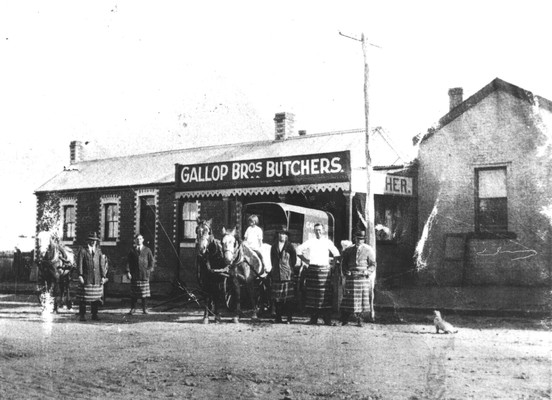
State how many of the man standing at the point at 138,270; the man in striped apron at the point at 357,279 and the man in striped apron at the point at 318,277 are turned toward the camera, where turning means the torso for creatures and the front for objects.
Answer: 3

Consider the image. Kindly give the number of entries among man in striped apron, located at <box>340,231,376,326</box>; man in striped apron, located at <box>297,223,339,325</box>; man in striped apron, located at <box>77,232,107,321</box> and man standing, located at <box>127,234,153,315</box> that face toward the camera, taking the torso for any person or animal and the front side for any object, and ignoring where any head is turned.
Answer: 4

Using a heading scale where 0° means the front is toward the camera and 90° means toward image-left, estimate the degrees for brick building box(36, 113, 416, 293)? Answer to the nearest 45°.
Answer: approximately 45°

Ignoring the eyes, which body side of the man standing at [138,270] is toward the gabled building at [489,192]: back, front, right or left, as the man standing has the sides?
left

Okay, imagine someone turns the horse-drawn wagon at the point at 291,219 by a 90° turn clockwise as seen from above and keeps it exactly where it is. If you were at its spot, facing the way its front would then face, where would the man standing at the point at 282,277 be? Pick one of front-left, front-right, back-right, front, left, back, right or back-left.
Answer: back-left

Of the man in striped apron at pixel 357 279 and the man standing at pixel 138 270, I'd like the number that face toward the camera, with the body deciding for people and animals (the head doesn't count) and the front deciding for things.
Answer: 2

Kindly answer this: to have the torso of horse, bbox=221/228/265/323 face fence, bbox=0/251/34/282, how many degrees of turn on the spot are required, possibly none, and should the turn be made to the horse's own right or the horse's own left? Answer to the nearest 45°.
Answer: approximately 90° to the horse's own right

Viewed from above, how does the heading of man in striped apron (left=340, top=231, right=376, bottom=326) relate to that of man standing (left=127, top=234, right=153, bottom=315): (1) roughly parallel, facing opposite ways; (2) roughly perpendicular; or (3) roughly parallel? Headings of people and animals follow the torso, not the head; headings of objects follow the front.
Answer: roughly parallel

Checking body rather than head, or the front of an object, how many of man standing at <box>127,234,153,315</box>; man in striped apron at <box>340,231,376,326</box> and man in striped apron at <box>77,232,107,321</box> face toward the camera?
3

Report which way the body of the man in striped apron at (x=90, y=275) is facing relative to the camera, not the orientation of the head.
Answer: toward the camera

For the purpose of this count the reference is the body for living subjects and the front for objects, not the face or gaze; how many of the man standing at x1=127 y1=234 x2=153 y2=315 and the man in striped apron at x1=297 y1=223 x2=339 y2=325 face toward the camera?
2

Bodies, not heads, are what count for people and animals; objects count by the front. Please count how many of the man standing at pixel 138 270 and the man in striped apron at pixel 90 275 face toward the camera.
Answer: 2

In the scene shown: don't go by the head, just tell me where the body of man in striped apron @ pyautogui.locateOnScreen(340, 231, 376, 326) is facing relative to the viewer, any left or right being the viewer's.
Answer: facing the viewer

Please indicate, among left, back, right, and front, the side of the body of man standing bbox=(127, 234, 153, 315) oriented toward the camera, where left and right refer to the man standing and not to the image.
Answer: front

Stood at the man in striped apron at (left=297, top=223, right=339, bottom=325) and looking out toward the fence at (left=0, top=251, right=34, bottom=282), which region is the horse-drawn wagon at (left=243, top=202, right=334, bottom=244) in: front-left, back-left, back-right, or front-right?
front-right

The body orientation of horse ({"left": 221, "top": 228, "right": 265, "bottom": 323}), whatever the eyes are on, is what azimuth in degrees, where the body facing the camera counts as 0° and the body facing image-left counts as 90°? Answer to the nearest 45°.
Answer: approximately 45°
